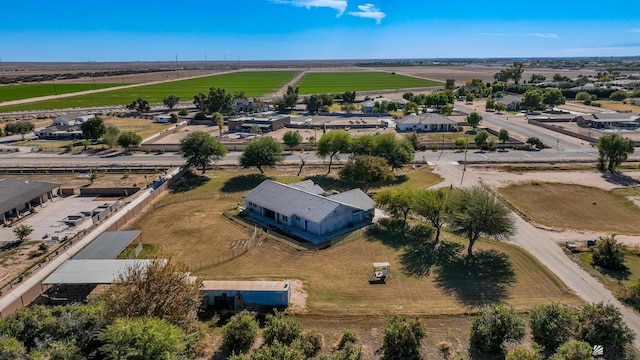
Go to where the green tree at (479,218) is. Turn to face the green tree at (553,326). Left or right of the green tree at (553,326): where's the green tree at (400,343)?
right

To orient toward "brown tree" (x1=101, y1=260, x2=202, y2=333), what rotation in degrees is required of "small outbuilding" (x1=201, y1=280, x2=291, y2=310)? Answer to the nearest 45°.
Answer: approximately 45° to its right

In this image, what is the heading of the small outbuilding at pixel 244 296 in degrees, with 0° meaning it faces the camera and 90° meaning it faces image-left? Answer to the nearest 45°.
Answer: approximately 0°

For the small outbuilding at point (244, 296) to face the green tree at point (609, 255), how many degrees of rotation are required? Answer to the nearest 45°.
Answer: approximately 90° to its left

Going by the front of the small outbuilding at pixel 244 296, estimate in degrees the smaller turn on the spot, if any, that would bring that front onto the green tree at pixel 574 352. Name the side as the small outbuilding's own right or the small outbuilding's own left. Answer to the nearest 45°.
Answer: approximately 45° to the small outbuilding's own left

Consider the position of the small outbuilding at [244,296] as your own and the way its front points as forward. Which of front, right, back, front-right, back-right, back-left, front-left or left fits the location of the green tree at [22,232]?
back-right

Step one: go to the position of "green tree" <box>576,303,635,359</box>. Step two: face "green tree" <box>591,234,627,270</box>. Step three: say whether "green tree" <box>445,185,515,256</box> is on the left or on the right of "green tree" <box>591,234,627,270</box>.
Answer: left

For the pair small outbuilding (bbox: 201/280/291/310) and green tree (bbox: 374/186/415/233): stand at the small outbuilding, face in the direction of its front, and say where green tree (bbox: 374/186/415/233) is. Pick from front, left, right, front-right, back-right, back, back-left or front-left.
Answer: back-left
